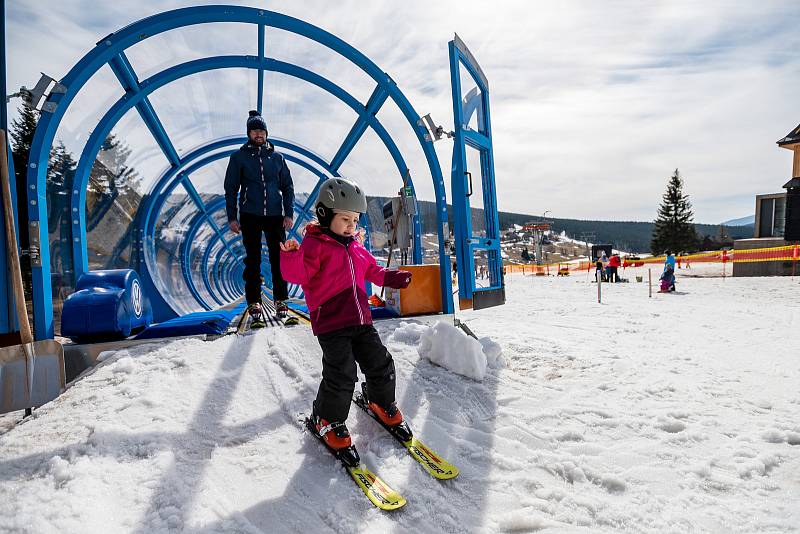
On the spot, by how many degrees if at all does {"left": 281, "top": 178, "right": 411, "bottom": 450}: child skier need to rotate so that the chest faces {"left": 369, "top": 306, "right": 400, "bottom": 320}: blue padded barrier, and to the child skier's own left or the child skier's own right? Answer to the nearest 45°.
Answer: approximately 135° to the child skier's own left

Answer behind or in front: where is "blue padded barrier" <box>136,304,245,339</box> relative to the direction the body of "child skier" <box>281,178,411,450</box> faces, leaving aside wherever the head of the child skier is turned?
behind

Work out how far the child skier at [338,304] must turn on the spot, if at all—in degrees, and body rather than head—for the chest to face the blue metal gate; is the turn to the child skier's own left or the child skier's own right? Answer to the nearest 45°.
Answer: approximately 90° to the child skier's own left

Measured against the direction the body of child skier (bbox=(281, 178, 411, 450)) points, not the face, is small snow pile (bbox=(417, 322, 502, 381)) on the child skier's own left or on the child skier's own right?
on the child skier's own left

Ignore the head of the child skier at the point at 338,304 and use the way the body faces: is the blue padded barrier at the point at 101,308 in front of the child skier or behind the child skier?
behind

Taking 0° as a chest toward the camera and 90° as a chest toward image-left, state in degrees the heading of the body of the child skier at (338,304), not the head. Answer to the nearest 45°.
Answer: approximately 315°

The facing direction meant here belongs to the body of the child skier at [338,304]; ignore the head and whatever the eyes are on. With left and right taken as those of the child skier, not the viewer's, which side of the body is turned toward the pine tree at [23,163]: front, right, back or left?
back

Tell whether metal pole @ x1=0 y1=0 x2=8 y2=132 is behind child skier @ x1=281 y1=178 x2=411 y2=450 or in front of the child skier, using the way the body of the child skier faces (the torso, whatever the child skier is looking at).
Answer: behind

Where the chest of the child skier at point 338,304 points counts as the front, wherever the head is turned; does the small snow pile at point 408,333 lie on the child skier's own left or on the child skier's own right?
on the child skier's own left
